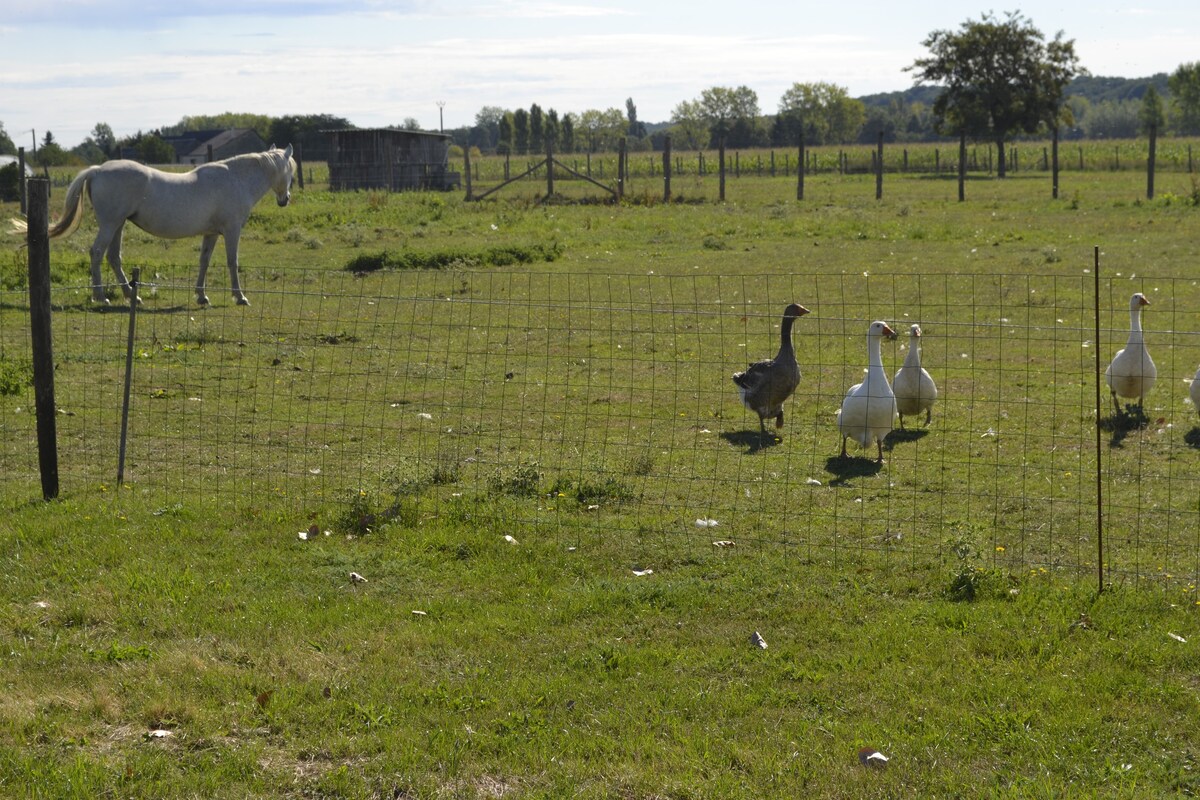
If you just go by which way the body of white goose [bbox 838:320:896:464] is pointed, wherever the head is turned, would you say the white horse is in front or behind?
behind

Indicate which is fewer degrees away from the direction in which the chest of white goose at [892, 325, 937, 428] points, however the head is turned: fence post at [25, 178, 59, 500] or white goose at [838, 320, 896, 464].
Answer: the white goose

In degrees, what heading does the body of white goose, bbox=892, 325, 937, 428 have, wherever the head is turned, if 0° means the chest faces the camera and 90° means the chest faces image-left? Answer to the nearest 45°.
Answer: approximately 0°

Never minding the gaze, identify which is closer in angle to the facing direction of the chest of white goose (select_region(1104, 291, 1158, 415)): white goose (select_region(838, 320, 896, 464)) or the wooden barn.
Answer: the white goose

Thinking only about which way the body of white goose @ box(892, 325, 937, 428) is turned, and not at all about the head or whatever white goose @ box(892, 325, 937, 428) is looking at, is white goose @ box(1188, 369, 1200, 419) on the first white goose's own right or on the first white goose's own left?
on the first white goose's own left

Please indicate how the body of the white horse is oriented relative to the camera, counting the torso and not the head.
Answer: to the viewer's right

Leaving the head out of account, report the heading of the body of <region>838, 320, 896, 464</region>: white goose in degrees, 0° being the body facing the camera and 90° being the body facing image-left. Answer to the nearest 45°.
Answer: approximately 315°
